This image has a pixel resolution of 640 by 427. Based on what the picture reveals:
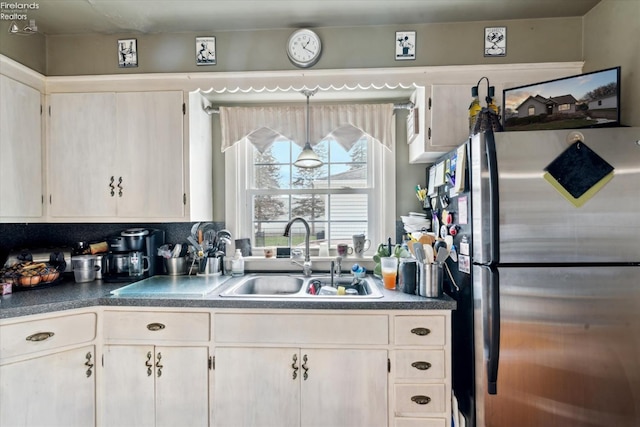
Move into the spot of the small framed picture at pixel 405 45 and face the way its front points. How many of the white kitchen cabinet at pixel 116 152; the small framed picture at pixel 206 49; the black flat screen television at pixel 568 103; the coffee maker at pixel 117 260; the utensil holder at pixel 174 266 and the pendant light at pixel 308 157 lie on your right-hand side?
5

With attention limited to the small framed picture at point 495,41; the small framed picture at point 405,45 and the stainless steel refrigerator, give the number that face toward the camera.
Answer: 3

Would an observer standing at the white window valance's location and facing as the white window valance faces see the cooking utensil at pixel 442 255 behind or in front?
in front

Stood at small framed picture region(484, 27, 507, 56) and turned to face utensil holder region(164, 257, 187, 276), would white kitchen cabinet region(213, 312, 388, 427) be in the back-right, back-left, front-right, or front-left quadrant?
front-left

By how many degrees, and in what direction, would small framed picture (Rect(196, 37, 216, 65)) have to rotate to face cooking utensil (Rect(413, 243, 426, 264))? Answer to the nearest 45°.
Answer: approximately 45° to its left

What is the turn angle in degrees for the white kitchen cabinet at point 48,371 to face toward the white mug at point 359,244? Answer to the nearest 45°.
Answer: approximately 45° to its left

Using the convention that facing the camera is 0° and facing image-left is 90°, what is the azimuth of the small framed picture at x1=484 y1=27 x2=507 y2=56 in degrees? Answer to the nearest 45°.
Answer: approximately 0°

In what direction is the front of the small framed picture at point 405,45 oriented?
toward the camera

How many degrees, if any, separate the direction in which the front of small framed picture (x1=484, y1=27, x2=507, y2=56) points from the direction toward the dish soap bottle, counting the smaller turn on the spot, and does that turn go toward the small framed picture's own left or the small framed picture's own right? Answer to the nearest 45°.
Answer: approximately 90° to the small framed picture's own right

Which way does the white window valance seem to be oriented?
toward the camera

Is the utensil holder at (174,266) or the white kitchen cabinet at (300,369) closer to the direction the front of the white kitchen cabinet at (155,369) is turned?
the white kitchen cabinet

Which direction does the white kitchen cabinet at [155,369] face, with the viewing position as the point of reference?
facing the viewer
